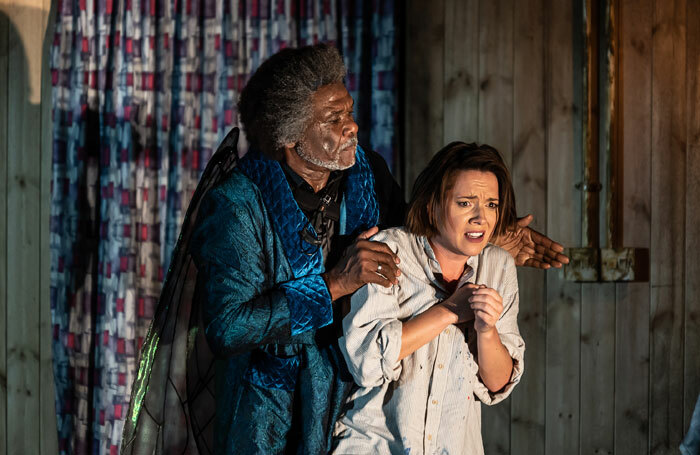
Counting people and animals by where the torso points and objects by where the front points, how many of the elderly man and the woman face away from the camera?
0

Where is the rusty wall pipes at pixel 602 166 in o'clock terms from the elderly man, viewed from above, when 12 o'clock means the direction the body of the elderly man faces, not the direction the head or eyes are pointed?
The rusty wall pipes is roughly at 9 o'clock from the elderly man.

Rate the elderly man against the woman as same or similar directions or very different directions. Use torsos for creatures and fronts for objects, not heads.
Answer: same or similar directions

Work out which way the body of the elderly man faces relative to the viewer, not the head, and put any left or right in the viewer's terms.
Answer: facing the viewer and to the right of the viewer

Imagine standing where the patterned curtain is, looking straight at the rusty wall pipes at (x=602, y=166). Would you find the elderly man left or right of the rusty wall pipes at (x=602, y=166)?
right

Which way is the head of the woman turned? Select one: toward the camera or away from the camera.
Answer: toward the camera

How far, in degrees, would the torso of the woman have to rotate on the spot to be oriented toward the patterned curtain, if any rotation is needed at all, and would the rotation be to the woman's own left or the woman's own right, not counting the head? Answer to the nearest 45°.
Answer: approximately 180°

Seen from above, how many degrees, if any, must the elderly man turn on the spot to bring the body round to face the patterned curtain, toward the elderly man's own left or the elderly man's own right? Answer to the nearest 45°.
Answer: approximately 180°

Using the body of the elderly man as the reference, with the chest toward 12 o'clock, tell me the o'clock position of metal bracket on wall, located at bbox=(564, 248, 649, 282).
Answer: The metal bracket on wall is roughly at 9 o'clock from the elderly man.

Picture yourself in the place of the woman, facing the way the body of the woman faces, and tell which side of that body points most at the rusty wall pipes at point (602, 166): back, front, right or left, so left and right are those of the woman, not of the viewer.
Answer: left

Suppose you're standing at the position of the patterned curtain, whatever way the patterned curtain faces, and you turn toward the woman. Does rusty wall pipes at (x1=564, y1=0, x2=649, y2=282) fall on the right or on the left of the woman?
left

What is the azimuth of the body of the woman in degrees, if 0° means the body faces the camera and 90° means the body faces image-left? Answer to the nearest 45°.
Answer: approximately 315°

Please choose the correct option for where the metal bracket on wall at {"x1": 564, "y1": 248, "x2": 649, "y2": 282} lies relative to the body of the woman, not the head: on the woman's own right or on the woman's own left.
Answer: on the woman's own left
